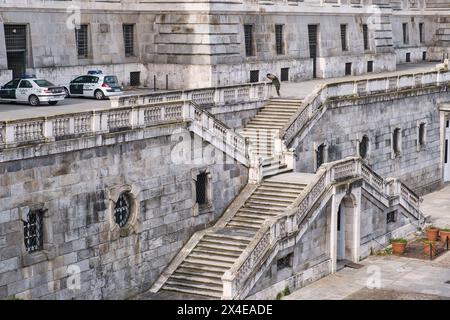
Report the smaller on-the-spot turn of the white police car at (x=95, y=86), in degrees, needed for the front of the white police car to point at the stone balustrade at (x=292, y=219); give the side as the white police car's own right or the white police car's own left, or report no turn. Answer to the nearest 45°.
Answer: approximately 180°

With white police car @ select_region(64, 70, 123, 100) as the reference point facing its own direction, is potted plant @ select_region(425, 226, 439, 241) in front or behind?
behind

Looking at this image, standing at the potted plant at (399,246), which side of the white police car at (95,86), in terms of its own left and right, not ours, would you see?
back

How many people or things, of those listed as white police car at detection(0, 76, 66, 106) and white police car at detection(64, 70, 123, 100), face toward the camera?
0

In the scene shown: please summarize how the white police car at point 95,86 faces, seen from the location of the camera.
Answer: facing away from the viewer and to the left of the viewer
